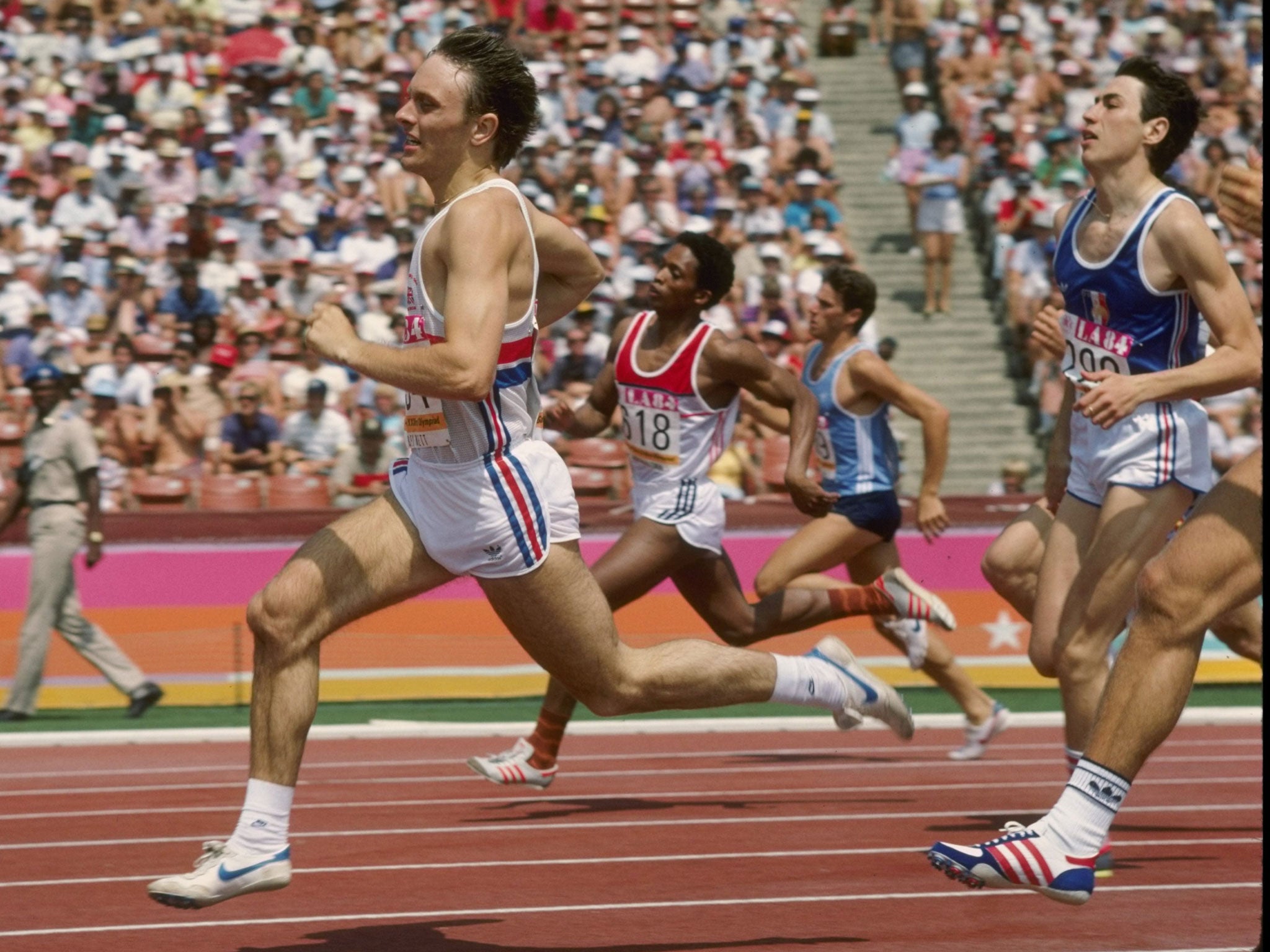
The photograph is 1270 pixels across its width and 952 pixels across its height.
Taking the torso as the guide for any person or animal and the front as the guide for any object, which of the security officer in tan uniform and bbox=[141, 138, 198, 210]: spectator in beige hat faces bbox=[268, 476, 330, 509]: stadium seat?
the spectator in beige hat

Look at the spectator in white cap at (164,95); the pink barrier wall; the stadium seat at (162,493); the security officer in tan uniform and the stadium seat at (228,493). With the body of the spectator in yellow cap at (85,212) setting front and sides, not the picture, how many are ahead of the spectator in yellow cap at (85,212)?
4

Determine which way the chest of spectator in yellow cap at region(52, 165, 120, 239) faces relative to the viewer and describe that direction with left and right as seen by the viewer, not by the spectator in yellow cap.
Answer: facing the viewer

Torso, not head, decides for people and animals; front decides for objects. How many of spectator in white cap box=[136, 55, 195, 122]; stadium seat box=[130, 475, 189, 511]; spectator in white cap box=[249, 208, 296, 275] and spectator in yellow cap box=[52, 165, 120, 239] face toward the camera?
4

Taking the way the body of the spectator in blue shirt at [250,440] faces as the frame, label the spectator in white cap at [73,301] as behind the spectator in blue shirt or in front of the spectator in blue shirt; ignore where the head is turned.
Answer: behind

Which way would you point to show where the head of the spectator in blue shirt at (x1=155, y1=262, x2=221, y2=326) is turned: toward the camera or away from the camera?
toward the camera

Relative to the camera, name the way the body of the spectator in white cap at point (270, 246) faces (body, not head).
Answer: toward the camera

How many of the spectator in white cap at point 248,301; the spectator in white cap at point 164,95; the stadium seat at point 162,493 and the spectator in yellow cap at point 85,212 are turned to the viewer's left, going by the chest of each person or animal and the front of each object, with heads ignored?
0

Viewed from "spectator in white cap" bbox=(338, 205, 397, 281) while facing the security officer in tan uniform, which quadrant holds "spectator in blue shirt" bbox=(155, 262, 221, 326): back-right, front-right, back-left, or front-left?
front-right

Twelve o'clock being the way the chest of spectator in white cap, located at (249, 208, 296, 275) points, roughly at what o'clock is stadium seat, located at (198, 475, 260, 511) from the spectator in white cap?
The stadium seat is roughly at 12 o'clock from the spectator in white cap.

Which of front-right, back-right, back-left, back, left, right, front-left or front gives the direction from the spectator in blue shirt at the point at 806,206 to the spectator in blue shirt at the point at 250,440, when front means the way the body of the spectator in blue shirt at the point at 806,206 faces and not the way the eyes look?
front-right

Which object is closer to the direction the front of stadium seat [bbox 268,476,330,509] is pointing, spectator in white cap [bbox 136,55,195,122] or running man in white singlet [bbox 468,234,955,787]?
the running man in white singlet

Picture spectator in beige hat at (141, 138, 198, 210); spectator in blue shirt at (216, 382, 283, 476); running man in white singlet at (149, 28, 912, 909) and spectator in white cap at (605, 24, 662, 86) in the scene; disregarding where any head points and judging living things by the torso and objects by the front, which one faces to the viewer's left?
the running man in white singlet

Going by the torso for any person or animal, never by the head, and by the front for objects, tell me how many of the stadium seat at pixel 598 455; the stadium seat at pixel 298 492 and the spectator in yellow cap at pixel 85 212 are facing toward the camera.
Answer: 3

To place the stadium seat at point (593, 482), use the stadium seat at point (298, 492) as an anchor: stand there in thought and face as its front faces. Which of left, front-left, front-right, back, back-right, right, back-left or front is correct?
left

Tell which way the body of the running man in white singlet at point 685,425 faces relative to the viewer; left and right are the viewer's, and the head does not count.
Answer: facing the viewer and to the left of the viewer

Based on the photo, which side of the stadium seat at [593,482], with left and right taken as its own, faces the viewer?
front

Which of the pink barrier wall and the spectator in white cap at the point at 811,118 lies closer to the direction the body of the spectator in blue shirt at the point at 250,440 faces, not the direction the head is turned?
the pink barrier wall

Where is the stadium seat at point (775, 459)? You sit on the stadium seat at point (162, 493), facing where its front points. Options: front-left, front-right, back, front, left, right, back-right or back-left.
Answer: left

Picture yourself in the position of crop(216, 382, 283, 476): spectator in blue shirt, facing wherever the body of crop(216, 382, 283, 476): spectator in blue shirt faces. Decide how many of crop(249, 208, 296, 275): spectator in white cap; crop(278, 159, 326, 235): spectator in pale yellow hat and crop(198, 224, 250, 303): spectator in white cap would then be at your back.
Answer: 3

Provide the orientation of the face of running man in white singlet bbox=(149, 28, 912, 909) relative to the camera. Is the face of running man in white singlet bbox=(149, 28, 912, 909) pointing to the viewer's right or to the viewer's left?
to the viewer's left

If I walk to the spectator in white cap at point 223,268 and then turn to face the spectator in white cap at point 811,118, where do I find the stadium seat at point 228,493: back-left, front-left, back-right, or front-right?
back-right

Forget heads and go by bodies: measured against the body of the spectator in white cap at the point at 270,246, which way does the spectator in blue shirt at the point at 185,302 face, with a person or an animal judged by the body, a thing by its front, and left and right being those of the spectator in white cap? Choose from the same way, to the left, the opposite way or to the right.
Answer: the same way

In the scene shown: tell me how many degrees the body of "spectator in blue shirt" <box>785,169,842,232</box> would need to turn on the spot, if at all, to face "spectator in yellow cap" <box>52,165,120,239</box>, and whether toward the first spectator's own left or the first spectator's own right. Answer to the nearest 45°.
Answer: approximately 90° to the first spectator's own right
